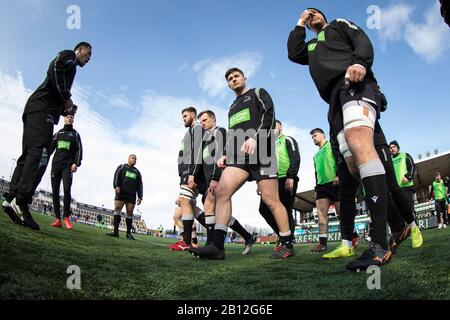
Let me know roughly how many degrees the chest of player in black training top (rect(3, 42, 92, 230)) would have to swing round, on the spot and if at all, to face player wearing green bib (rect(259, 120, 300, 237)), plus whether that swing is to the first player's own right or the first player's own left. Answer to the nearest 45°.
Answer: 0° — they already face them

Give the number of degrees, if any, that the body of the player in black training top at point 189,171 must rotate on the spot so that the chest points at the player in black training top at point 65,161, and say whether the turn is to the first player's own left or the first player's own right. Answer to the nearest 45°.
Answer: approximately 45° to the first player's own right

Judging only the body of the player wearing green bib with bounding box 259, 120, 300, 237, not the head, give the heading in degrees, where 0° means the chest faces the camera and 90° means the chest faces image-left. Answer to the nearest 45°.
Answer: approximately 45°

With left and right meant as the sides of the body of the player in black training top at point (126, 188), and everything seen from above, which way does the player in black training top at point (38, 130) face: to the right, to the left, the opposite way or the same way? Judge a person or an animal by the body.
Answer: to the left
